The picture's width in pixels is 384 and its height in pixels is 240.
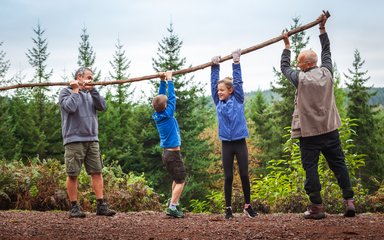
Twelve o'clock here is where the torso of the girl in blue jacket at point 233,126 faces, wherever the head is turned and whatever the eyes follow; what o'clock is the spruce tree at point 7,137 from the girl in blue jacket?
The spruce tree is roughly at 5 o'clock from the girl in blue jacket.

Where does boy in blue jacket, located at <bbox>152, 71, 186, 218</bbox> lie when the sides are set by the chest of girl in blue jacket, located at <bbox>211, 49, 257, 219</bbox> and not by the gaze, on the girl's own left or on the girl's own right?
on the girl's own right

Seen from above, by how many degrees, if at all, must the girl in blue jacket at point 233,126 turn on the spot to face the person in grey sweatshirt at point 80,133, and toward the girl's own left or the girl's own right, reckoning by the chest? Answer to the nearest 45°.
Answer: approximately 90° to the girl's own right

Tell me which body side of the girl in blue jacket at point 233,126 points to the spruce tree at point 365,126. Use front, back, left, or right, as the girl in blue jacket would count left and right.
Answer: back

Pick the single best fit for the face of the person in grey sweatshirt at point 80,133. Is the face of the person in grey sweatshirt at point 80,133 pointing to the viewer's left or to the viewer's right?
to the viewer's right

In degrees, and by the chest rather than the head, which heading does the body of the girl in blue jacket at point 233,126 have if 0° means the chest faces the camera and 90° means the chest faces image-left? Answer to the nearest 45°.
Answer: approximately 0°

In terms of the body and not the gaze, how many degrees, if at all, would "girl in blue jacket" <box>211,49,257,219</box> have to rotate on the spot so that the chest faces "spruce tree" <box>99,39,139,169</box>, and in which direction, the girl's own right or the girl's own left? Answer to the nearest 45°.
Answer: approximately 180°

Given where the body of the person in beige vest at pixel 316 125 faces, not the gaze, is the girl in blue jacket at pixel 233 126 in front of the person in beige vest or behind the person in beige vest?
in front
